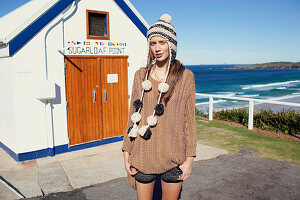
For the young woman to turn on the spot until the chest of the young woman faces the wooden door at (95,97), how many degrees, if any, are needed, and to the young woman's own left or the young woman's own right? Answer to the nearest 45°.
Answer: approximately 180°

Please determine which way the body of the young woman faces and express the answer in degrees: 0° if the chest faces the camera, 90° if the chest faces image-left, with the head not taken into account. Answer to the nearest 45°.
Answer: approximately 0°

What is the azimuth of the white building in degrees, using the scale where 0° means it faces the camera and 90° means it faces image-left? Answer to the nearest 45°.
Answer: approximately 315°

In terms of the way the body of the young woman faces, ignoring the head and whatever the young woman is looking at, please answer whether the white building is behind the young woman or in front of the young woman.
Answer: behind

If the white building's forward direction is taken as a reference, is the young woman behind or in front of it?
in front
